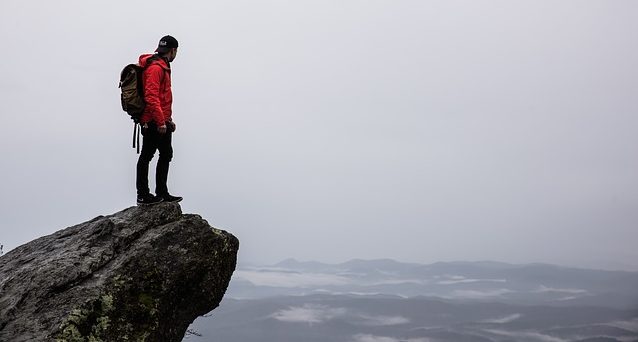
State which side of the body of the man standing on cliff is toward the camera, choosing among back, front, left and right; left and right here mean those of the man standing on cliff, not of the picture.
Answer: right

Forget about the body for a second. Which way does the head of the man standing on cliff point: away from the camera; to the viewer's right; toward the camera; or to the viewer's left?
to the viewer's right
